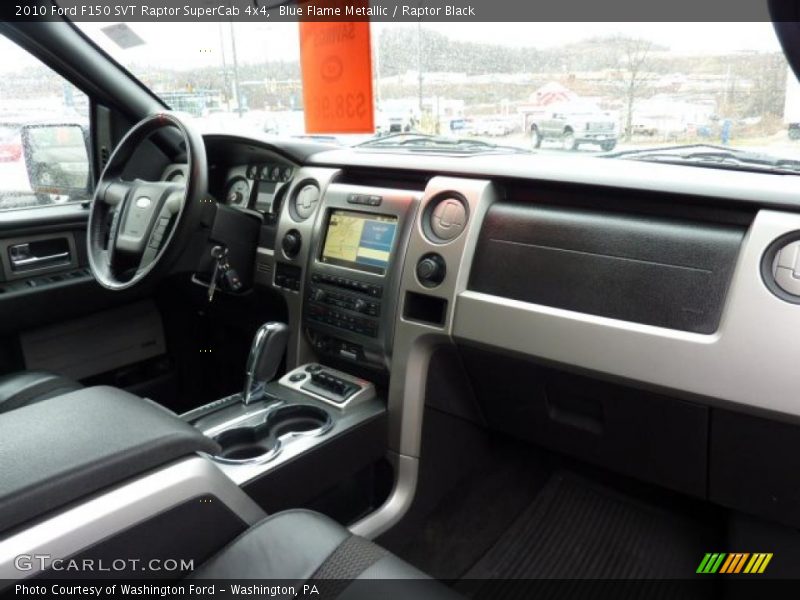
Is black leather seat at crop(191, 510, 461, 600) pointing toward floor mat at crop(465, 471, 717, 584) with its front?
yes

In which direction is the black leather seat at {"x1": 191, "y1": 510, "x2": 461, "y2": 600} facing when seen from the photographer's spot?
facing away from the viewer and to the right of the viewer

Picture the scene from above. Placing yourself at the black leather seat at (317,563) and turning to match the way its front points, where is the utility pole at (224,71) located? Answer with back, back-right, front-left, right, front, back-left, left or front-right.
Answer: front-left

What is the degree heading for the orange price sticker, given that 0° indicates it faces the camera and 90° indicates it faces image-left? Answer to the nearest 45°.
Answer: approximately 180°
